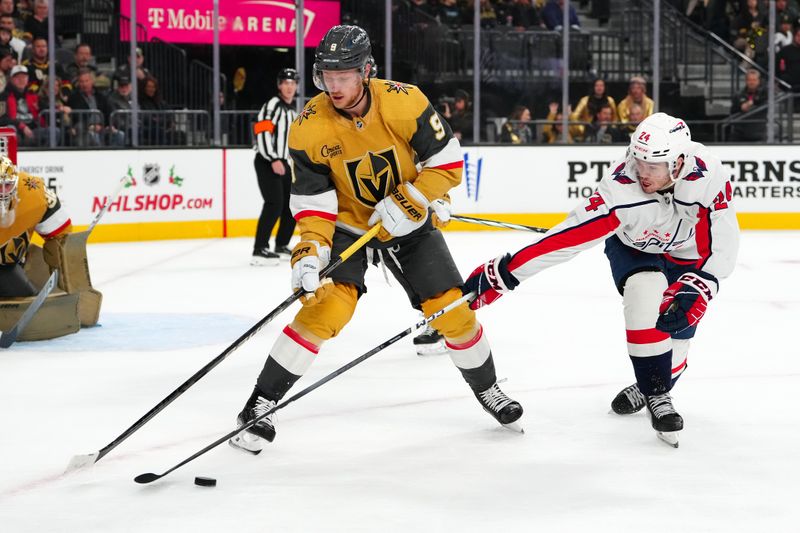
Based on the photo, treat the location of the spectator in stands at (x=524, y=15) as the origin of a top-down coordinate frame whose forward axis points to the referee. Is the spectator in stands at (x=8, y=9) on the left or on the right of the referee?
right

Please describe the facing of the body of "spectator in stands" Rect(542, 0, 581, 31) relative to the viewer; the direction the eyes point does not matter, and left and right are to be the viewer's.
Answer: facing the viewer

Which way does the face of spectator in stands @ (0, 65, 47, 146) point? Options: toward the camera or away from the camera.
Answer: toward the camera

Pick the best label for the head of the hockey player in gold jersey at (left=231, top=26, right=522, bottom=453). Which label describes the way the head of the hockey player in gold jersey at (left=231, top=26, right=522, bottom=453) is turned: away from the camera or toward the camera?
toward the camera

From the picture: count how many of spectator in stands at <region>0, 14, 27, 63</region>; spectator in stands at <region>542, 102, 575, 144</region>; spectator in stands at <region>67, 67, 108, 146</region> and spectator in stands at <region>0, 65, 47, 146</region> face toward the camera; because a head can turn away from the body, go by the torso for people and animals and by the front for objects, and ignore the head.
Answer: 4

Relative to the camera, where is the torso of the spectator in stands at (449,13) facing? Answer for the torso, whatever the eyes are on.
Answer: toward the camera

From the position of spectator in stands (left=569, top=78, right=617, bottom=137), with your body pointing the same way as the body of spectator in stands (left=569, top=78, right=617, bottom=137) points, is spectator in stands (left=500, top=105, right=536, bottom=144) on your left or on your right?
on your right

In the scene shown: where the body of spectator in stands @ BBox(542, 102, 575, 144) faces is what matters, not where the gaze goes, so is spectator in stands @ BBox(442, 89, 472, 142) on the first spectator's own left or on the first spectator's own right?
on the first spectator's own right

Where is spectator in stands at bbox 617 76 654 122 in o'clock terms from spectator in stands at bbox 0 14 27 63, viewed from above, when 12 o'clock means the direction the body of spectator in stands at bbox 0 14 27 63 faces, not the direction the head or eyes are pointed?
spectator in stands at bbox 617 76 654 122 is roughly at 9 o'clock from spectator in stands at bbox 0 14 27 63.

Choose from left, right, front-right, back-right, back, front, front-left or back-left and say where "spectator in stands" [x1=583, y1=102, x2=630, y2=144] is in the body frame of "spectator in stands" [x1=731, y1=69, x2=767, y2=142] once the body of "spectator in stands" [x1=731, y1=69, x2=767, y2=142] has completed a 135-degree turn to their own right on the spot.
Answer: left

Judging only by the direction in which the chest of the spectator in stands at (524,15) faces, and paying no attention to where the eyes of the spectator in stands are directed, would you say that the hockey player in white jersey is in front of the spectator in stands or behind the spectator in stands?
in front

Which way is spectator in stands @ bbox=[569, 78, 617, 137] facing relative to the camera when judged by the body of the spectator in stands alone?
toward the camera
